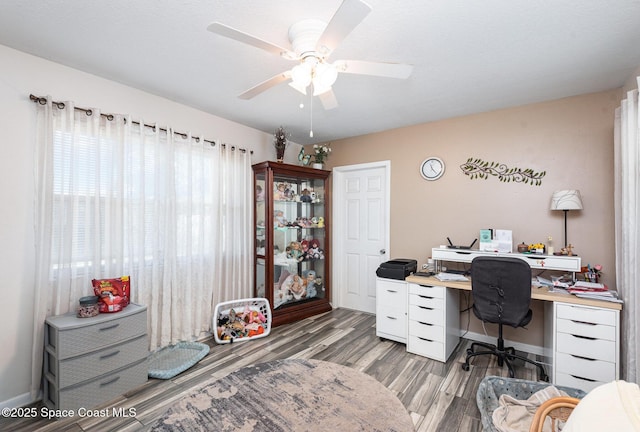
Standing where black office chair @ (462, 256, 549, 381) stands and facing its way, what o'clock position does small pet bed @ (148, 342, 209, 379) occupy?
The small pet bed is roughly at 8 o'clock from the black office chair.

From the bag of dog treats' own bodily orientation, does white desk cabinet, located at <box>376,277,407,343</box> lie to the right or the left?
on its left

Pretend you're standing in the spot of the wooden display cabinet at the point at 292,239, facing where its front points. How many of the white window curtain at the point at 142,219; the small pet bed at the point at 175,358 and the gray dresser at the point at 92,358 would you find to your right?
3

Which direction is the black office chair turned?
away from the camera

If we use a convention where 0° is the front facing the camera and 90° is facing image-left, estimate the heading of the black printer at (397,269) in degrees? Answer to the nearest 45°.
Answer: approximately 45°

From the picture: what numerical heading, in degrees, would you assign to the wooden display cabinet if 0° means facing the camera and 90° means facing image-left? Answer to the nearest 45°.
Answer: approximately 315°

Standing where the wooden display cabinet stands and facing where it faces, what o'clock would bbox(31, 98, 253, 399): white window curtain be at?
The white window curtain is roughly at 3 o'clock from the wooden display cabinet.

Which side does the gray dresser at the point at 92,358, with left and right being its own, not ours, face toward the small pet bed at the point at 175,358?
left

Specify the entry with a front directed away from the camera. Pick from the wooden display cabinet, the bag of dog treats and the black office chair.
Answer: the black office chair

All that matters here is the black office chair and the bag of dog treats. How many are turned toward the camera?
1
